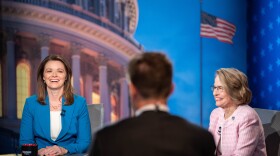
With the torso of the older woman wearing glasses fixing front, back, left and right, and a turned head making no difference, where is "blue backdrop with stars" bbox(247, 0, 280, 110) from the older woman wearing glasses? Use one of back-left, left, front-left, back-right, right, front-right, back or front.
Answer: back-right

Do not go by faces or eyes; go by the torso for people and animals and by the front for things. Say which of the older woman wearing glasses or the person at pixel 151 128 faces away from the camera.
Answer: the person

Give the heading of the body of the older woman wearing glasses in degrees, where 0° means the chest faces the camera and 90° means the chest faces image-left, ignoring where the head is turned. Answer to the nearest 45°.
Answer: approximately 45°

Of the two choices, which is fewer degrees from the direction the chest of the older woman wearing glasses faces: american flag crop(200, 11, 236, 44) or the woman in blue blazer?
the woman in blue blazer

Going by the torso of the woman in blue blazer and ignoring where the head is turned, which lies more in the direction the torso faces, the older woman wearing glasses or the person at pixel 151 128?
the person

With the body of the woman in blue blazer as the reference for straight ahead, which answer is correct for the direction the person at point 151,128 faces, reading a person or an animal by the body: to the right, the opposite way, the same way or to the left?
the opposite way

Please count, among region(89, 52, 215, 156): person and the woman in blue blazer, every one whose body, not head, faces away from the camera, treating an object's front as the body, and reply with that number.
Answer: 1

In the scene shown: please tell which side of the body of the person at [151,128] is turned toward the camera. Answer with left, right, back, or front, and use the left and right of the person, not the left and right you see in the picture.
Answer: back

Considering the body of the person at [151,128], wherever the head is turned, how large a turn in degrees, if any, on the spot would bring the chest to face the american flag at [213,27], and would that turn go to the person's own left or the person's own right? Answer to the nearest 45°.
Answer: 0° — they already face it

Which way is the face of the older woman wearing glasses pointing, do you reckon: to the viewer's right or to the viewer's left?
to the viewer's left
